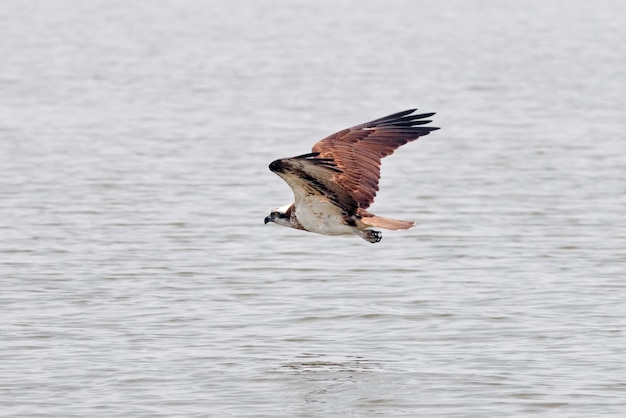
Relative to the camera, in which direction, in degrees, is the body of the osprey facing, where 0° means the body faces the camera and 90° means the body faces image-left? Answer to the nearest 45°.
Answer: approximately 90°
